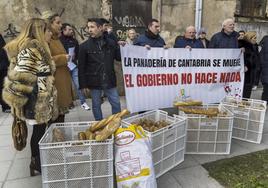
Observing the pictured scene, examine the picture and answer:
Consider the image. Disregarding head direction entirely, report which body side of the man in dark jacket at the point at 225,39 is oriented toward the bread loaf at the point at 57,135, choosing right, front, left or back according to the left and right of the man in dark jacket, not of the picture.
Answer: right

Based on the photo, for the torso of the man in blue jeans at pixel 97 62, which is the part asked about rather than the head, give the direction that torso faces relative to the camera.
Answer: toward the camera

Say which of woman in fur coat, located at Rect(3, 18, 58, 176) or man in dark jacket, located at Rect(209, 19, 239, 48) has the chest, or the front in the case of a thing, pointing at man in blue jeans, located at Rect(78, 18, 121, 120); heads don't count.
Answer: the woman in fur coat

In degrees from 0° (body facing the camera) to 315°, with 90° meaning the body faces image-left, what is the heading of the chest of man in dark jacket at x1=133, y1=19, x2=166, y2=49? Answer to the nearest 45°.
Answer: approximately 315°

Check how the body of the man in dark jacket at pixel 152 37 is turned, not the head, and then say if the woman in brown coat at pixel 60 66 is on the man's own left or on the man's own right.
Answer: on the man's own right

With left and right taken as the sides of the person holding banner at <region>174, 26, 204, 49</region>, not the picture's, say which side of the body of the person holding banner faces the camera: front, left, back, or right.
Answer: front

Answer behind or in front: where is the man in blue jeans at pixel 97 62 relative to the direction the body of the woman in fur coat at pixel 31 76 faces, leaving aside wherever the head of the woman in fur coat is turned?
in front

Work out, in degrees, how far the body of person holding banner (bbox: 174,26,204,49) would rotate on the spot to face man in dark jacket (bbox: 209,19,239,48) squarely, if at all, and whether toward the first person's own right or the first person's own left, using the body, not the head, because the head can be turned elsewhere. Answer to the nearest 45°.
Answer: approximately 90° to the first person's own left

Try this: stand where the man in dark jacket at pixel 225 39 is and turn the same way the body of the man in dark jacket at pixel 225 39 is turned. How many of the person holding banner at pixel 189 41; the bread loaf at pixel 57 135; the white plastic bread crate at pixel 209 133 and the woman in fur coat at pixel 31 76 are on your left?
0

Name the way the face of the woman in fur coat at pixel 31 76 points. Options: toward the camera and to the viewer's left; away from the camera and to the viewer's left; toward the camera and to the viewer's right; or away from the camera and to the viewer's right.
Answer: away from the camera and to the viewer's right

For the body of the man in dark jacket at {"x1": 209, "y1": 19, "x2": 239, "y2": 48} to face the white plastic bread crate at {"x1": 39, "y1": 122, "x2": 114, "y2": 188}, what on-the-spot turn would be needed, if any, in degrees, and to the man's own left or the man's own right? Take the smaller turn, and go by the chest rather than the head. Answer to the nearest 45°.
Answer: approximately 45° to the man's own right

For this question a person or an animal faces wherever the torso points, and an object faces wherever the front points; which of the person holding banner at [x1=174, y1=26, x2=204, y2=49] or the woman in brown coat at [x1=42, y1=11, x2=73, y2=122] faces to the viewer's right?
the woman in brown coat

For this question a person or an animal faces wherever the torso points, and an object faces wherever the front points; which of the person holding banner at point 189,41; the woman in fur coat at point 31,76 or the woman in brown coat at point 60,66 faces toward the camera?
the person holding banner

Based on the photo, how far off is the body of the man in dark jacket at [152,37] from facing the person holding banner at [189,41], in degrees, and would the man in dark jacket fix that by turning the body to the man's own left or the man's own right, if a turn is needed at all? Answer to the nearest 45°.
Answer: approximately 90° to the man's own left

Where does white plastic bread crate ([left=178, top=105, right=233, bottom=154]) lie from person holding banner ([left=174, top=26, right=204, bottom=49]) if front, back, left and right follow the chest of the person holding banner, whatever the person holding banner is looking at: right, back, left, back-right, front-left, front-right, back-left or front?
front
